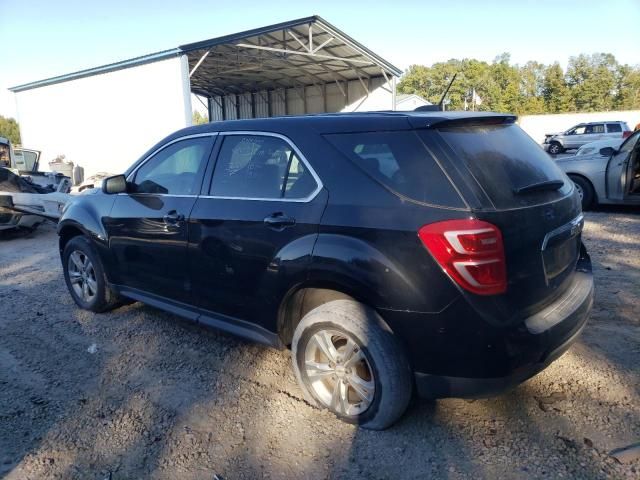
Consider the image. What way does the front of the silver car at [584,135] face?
to the viewer's left

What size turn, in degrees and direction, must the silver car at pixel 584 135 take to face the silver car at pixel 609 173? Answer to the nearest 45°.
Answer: approximately 90° to its left

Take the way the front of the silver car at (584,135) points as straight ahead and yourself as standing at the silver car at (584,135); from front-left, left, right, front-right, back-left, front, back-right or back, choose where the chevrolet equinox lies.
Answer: left

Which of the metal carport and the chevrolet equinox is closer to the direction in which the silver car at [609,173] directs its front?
the metal carport

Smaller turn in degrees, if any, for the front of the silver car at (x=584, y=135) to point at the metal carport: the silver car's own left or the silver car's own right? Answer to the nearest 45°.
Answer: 0° — it already faces it

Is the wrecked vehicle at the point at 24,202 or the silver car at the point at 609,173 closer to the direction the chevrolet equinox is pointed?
the wrecked vehicle

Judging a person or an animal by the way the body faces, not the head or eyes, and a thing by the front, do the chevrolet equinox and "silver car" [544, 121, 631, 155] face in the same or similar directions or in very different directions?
same or similar directions

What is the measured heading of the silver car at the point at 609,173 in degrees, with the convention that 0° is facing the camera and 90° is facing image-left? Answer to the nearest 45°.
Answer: approximately 90°

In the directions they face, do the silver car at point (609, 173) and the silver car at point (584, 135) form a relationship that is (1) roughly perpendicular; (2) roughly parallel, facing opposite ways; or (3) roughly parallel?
roughly parallel
